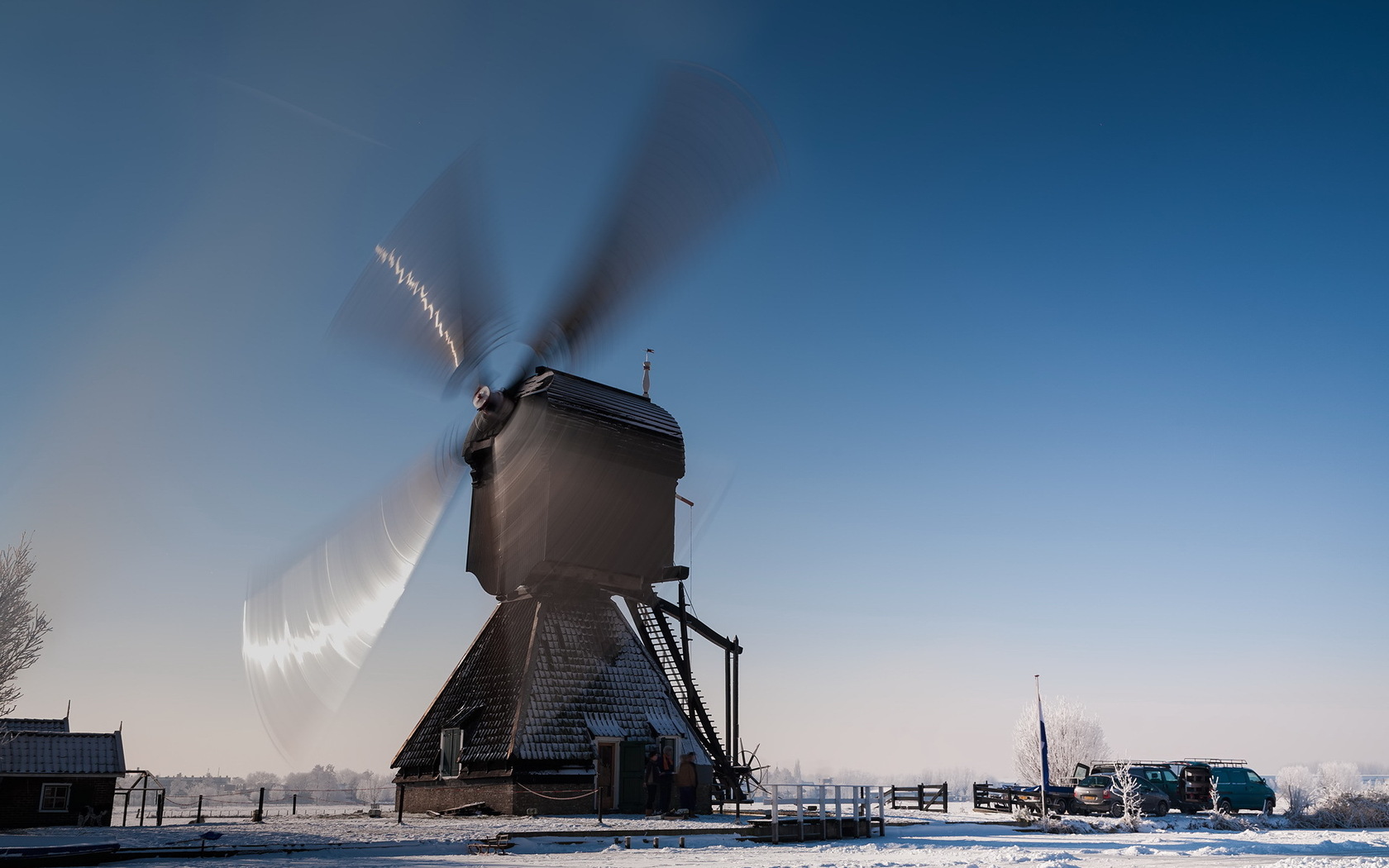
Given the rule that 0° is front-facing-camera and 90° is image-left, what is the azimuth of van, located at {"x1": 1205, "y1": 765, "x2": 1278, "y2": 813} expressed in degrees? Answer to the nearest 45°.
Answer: approximately 270°

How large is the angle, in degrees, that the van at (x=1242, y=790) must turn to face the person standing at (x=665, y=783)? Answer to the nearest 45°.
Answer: approximately 135° to its right

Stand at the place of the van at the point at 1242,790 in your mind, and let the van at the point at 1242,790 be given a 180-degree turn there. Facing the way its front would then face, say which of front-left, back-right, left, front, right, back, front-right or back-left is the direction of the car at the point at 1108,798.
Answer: front-left

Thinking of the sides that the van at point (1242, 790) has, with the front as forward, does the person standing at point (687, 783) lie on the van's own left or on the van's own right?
on the van's own right

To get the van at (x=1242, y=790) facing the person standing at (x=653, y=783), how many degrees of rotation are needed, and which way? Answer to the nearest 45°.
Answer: approximately 135° to its right

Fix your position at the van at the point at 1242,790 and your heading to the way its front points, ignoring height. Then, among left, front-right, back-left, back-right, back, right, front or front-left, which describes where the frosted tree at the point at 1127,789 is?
back-right

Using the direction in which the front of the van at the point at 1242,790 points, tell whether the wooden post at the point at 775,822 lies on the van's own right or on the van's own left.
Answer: on the van's own right

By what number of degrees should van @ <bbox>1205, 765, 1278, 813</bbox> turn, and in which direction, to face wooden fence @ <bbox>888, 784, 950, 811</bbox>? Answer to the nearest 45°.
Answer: approximately 180°

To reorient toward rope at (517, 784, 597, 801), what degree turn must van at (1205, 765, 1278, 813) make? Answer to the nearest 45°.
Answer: approximately 135° to its right

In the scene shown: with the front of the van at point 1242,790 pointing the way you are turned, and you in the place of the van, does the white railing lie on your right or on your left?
on your right
